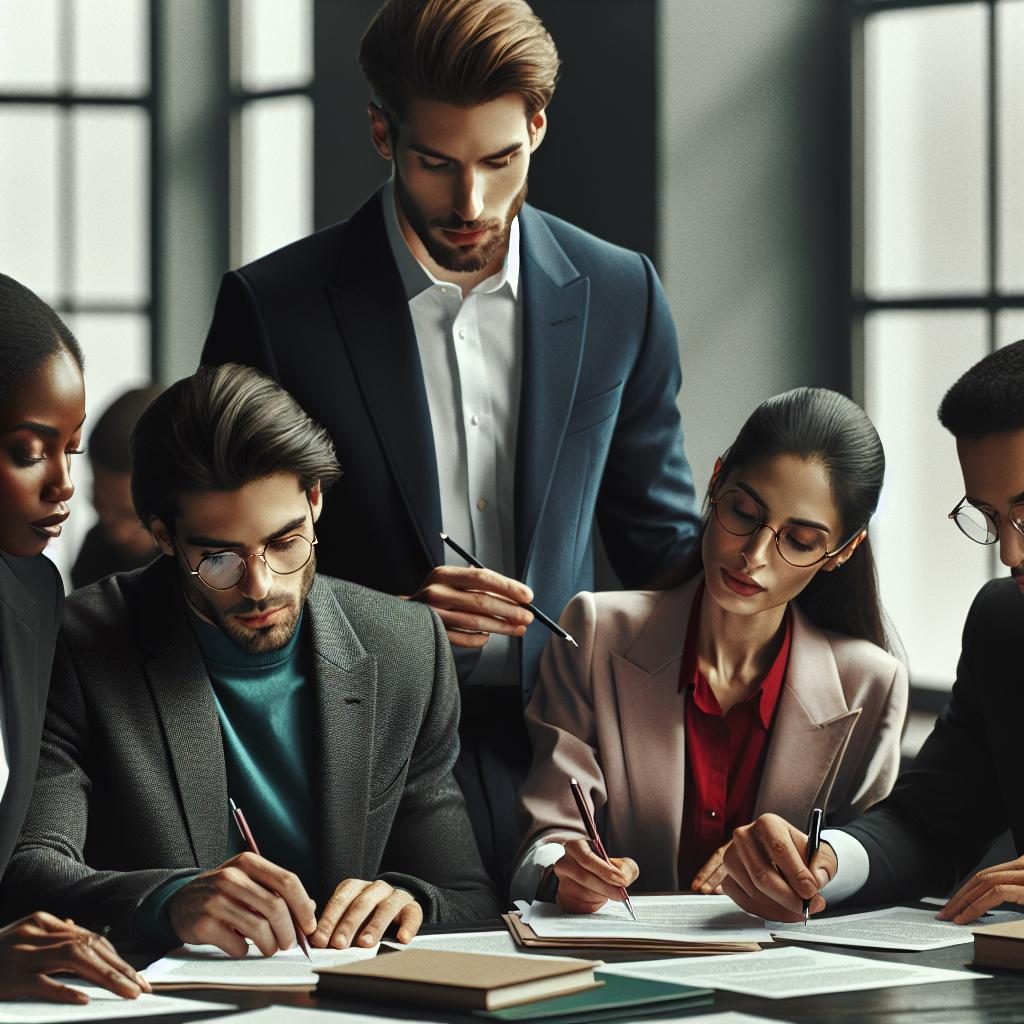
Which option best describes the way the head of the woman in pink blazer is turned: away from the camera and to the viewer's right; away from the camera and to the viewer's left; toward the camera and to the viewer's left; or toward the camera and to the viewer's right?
toward the camera and to the viewer's left

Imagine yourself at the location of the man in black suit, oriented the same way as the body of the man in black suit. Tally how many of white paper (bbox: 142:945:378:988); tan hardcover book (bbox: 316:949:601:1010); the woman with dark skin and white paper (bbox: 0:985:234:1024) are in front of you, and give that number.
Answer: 4

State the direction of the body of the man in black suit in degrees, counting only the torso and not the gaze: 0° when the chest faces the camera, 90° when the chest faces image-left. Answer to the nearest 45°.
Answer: approximately 45°

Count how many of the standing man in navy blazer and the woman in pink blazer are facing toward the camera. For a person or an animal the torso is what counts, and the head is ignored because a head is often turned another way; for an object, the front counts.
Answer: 2

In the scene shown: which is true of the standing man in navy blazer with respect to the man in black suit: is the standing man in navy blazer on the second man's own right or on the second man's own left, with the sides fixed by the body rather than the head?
on the second man's own right

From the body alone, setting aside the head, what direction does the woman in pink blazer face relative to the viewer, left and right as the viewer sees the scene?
facing the viewer

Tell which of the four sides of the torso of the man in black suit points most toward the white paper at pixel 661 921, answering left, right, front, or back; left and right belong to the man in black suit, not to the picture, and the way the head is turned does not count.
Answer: front

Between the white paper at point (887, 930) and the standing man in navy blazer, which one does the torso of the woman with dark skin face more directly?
the white paper

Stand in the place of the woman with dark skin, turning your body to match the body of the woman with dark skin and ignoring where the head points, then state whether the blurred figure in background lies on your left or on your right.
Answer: on your left

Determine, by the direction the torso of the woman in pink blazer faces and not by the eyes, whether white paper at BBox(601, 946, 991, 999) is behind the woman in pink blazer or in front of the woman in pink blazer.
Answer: in front

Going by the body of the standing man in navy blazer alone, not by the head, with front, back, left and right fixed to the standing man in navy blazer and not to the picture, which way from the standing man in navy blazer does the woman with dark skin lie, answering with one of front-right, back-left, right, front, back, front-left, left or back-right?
front-right
